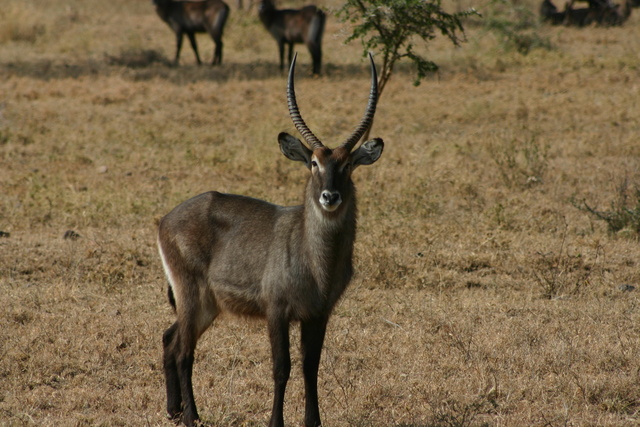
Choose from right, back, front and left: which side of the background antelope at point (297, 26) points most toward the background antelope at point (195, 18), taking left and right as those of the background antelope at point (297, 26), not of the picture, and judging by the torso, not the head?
front

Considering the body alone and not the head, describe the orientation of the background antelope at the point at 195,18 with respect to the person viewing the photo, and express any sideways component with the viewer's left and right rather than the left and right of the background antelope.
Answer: facing to the left of the viewer

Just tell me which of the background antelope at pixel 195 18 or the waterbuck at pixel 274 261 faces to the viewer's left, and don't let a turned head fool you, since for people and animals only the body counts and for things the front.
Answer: the background antelope

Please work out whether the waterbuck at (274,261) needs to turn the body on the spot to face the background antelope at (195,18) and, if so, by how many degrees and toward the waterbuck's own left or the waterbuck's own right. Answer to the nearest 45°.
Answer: approximately 135° to the waterbuck's own left

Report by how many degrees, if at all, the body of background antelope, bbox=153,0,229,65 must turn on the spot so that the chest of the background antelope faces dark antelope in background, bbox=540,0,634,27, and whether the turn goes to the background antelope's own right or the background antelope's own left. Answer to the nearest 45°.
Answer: approximately 180°

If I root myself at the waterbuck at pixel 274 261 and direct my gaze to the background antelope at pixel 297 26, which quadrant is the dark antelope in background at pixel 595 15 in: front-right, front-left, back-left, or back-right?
front-right

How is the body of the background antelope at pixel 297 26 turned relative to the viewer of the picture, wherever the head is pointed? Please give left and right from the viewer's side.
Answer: facing away from the viewer and to the left of the viewer

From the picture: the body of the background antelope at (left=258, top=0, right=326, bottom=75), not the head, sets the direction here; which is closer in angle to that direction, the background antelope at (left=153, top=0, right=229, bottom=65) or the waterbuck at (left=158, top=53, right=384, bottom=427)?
the background antelope

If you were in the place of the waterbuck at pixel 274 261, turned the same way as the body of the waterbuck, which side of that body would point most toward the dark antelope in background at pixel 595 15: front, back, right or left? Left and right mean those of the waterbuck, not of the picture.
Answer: left

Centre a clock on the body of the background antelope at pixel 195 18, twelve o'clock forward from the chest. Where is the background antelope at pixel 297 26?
the background antelope at pixel 297 26 is roughly at 7 o'clock from the background antelope at pixel 195 18.

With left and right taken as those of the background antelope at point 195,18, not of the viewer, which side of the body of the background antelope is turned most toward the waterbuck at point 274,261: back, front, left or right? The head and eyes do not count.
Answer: left

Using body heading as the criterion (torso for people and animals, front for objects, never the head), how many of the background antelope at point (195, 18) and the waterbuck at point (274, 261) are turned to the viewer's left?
1

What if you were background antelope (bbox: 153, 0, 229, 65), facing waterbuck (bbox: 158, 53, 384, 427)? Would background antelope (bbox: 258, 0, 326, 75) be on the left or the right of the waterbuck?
left

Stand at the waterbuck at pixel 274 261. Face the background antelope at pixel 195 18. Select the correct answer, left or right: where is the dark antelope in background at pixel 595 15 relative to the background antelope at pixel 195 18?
right

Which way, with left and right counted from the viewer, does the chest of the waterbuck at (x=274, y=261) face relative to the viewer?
facing the viewer and to the right of the viewer
